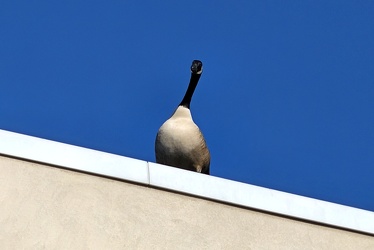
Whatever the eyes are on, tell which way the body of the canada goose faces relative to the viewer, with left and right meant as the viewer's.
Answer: facing the viewer
